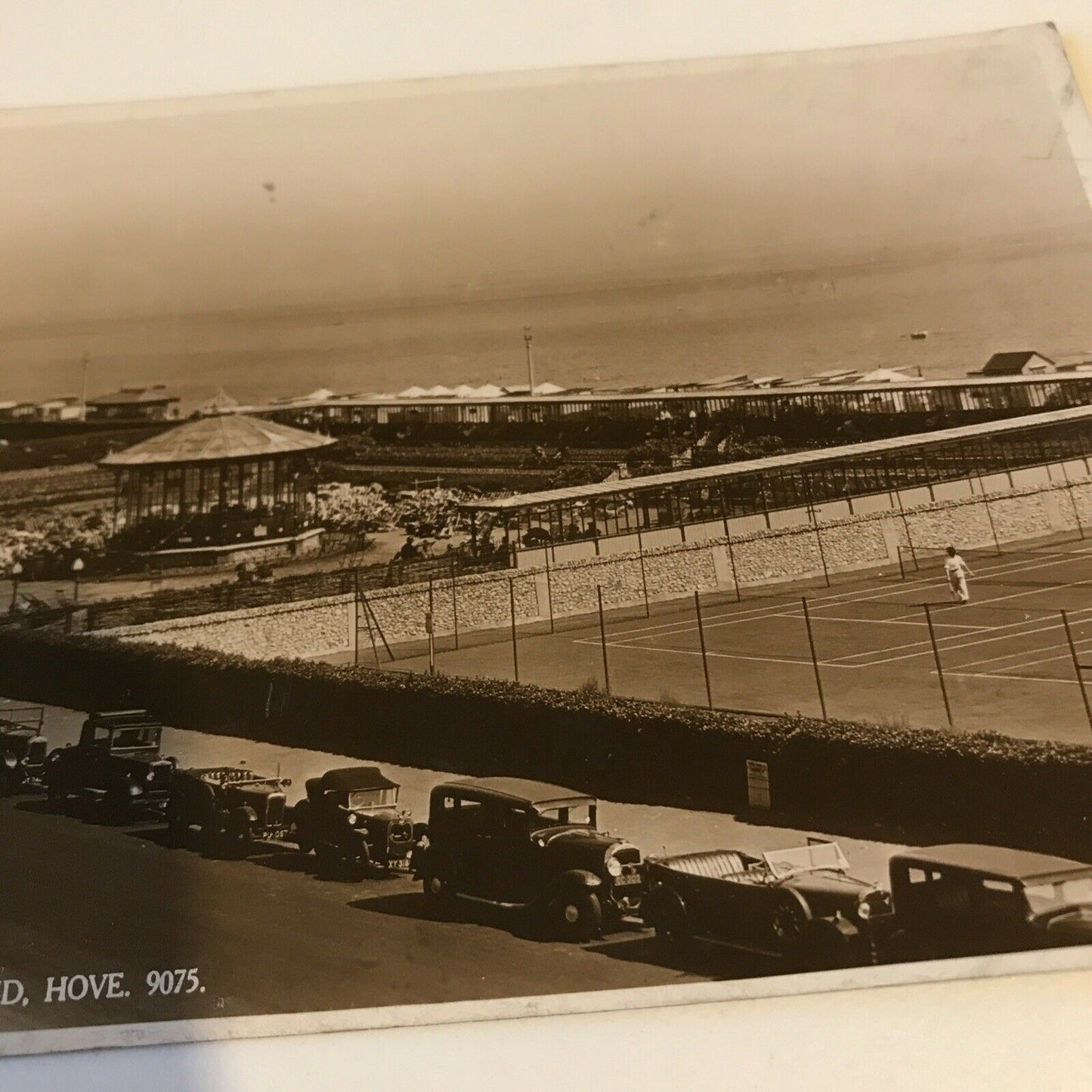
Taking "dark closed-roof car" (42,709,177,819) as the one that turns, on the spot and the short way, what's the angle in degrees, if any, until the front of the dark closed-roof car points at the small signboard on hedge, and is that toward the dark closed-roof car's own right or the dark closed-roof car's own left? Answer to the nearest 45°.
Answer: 0° — it already faces it

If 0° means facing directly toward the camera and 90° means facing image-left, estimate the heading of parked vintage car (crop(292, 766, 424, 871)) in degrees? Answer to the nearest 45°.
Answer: approximately 315°

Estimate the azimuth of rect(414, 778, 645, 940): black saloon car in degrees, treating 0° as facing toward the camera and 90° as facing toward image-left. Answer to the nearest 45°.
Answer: approximately 315°

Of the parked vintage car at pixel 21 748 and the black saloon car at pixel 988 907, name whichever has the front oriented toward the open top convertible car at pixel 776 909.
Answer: the parked vintage car

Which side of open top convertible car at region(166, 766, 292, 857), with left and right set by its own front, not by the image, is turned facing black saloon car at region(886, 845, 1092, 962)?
front

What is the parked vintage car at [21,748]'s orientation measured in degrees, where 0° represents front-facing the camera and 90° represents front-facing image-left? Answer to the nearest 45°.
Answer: approximately 315°
